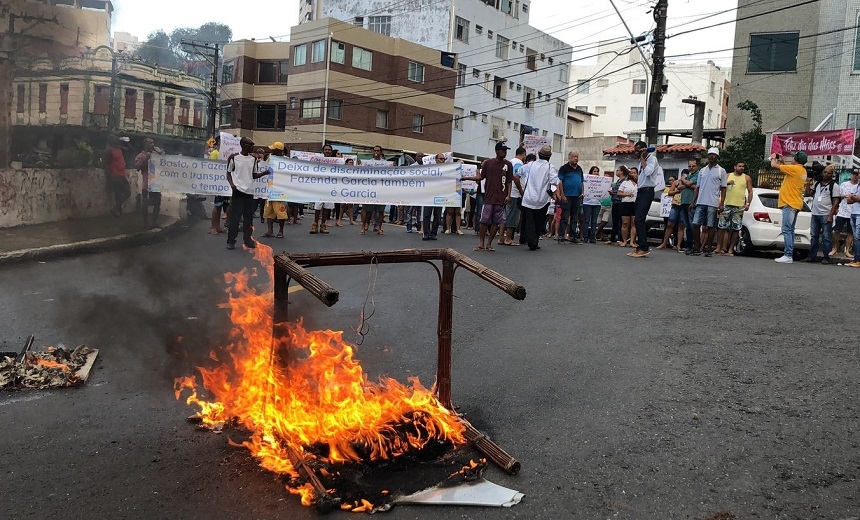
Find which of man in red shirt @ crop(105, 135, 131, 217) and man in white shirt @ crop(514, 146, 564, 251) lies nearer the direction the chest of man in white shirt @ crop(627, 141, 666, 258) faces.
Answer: the man in white shirt

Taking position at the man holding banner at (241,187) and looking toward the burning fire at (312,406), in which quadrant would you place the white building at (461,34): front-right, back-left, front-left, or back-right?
back-left

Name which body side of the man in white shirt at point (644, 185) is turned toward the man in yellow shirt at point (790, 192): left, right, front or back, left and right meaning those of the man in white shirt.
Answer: back

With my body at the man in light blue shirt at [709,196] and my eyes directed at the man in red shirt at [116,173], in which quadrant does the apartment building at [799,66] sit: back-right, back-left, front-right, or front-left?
back-right

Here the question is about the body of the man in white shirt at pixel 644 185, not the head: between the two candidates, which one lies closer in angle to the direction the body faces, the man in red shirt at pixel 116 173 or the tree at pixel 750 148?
the man in red shirt

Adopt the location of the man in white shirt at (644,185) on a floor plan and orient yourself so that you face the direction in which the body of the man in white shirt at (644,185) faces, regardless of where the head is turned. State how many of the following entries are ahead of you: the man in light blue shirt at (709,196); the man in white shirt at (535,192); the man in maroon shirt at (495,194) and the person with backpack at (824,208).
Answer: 2

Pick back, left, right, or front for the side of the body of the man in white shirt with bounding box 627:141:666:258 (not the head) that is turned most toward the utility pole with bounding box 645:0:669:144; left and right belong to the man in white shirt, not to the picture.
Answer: right

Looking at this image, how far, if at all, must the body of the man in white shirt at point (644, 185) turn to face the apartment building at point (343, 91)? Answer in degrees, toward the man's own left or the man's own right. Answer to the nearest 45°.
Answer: approximately 45° to the man's own right

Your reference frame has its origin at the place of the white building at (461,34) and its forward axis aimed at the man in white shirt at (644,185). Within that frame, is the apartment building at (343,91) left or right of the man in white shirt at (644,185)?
right

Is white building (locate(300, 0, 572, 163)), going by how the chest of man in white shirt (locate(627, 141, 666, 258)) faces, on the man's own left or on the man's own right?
on the man's own right

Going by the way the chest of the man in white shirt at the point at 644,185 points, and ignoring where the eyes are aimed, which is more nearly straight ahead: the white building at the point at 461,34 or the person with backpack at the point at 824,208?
the white building

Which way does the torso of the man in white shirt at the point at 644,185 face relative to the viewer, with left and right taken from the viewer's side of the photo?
facing to the left of the viewer
